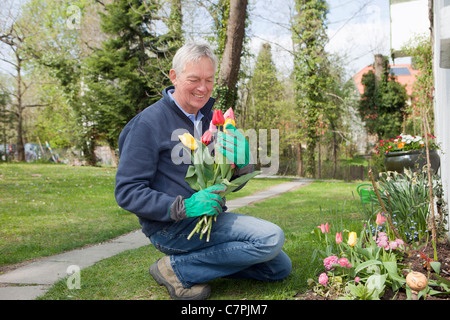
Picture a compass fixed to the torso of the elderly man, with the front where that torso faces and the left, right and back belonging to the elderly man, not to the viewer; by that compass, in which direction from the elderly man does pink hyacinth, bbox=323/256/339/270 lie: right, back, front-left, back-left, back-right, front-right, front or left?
front-left

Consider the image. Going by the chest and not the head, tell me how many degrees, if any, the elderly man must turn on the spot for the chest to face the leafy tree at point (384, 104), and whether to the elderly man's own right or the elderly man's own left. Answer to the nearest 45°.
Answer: approximately 90° to the elderly man's own left

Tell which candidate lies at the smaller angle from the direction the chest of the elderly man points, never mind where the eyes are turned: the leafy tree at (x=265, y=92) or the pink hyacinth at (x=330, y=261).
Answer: the pink hyacinth

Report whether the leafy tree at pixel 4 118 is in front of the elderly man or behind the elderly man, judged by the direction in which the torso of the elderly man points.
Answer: behind

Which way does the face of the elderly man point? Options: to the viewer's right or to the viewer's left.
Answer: to the viewer's right

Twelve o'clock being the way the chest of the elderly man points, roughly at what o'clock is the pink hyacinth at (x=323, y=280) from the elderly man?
The pink hyacinth is roughly at 11 o'clock from the elderly man.

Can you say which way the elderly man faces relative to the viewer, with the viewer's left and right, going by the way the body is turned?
facing the viewer and to the right of the viewer

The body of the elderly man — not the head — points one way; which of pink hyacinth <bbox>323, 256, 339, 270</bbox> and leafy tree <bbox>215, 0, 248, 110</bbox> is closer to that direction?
the pink hyacinth

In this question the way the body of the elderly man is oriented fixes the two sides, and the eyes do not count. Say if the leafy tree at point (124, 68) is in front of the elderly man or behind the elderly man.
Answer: behind

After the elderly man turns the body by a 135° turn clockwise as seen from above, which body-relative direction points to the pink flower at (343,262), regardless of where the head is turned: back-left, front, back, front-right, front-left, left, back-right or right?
back

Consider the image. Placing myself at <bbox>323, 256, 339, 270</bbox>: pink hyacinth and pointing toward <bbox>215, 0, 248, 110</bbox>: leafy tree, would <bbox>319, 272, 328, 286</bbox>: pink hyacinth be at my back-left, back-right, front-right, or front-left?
back-left

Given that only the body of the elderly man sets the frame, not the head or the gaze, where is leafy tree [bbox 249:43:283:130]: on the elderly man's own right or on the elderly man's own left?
on the elderly man's own left

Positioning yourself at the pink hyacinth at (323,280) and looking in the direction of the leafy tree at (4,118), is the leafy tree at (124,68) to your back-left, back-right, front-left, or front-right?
front-right

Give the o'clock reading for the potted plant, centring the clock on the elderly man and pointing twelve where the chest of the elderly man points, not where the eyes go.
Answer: The potted plant is roughly at 9 o'clock from the elderly man.
